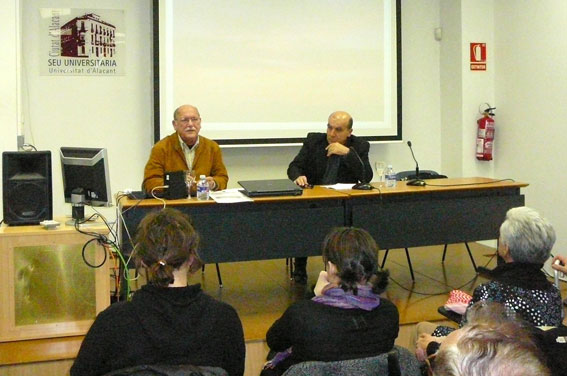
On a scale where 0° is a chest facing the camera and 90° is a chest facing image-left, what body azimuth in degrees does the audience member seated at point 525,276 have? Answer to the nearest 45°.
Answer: approximately 135°

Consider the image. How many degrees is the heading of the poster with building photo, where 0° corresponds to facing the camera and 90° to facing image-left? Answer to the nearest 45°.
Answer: approximately 0°

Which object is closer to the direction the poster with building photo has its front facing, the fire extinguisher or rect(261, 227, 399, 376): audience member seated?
the audience member seated

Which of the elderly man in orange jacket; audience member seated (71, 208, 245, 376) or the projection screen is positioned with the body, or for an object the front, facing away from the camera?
the audience member seated

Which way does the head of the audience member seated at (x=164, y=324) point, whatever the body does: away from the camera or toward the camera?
away from the camera

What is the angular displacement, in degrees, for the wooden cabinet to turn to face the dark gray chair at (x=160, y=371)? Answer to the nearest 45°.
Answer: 0° — it already faces it

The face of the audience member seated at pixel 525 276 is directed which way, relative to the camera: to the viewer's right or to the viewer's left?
to the viewer's left

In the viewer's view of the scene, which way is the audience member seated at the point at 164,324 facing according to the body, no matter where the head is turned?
away from the camera

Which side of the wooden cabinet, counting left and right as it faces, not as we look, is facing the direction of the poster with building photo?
back

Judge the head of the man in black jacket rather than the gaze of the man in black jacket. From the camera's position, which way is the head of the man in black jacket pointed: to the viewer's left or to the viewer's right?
to the viewer's left
